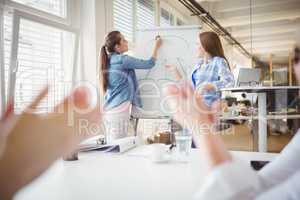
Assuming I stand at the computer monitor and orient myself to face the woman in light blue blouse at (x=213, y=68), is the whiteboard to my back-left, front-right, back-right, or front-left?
front-right

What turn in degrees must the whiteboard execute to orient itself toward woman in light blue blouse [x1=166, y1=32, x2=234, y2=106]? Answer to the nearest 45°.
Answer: approximately 45° to its left

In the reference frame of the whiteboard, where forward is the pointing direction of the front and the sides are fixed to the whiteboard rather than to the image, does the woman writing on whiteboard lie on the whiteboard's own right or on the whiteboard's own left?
on the whiteboard's own right

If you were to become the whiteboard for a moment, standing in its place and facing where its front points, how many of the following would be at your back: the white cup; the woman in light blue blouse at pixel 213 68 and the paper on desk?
0

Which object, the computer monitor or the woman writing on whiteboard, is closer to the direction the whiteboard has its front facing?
the woman writing on whiteboard

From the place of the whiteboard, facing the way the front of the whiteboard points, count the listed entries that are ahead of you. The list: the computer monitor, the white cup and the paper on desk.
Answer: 2

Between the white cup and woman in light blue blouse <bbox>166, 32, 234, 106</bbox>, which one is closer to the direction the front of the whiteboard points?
the white cup

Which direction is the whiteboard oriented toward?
toward the camera

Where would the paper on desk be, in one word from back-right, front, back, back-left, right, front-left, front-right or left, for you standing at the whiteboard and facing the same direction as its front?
front

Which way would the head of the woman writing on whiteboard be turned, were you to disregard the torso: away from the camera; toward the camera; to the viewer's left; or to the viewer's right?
to the viewer's right

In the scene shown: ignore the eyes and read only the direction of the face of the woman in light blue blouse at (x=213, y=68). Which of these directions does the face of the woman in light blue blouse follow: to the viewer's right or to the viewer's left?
to the viewer's left

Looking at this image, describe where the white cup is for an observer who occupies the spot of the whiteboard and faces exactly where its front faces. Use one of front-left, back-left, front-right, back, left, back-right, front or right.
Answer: front

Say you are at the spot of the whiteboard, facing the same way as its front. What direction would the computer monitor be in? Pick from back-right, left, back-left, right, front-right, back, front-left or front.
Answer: back-left

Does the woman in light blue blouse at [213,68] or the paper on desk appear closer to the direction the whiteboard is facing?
the paper on desk
